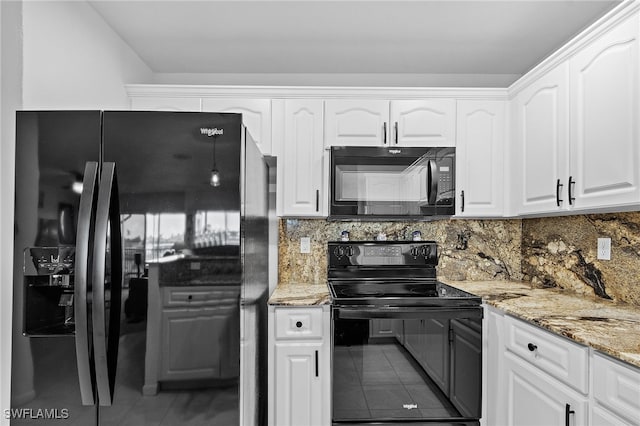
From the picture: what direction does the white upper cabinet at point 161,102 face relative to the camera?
toward the camera

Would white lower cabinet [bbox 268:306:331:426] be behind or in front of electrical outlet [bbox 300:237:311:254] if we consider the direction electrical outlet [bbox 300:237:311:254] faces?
in front

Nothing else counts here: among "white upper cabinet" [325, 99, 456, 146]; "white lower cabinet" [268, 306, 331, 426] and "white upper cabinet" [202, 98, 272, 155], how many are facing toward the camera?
3

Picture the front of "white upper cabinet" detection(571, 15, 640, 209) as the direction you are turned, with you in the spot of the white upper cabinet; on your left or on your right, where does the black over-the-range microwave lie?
on your right

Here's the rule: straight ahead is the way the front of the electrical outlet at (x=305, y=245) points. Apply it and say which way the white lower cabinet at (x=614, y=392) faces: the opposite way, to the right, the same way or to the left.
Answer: to the right

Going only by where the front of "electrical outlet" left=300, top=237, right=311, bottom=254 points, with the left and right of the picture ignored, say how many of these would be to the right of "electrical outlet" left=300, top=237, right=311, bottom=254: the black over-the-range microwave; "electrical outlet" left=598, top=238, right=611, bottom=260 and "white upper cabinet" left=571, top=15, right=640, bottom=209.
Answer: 0

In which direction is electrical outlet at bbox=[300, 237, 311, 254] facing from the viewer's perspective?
toward the camera

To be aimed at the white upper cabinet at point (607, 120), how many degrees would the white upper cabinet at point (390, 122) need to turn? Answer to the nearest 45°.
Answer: approximately 45° to its left

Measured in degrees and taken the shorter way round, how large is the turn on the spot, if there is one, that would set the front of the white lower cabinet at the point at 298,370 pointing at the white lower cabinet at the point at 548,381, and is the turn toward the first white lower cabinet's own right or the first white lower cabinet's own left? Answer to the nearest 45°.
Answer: approximately 45° to the first white lower cabinet's own left

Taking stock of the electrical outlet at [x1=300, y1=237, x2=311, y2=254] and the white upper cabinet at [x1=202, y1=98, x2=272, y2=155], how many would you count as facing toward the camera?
2

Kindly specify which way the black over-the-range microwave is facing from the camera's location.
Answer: facing the viewer

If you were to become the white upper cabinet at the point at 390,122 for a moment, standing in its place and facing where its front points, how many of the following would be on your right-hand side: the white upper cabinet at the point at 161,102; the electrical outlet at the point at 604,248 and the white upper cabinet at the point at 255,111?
2
